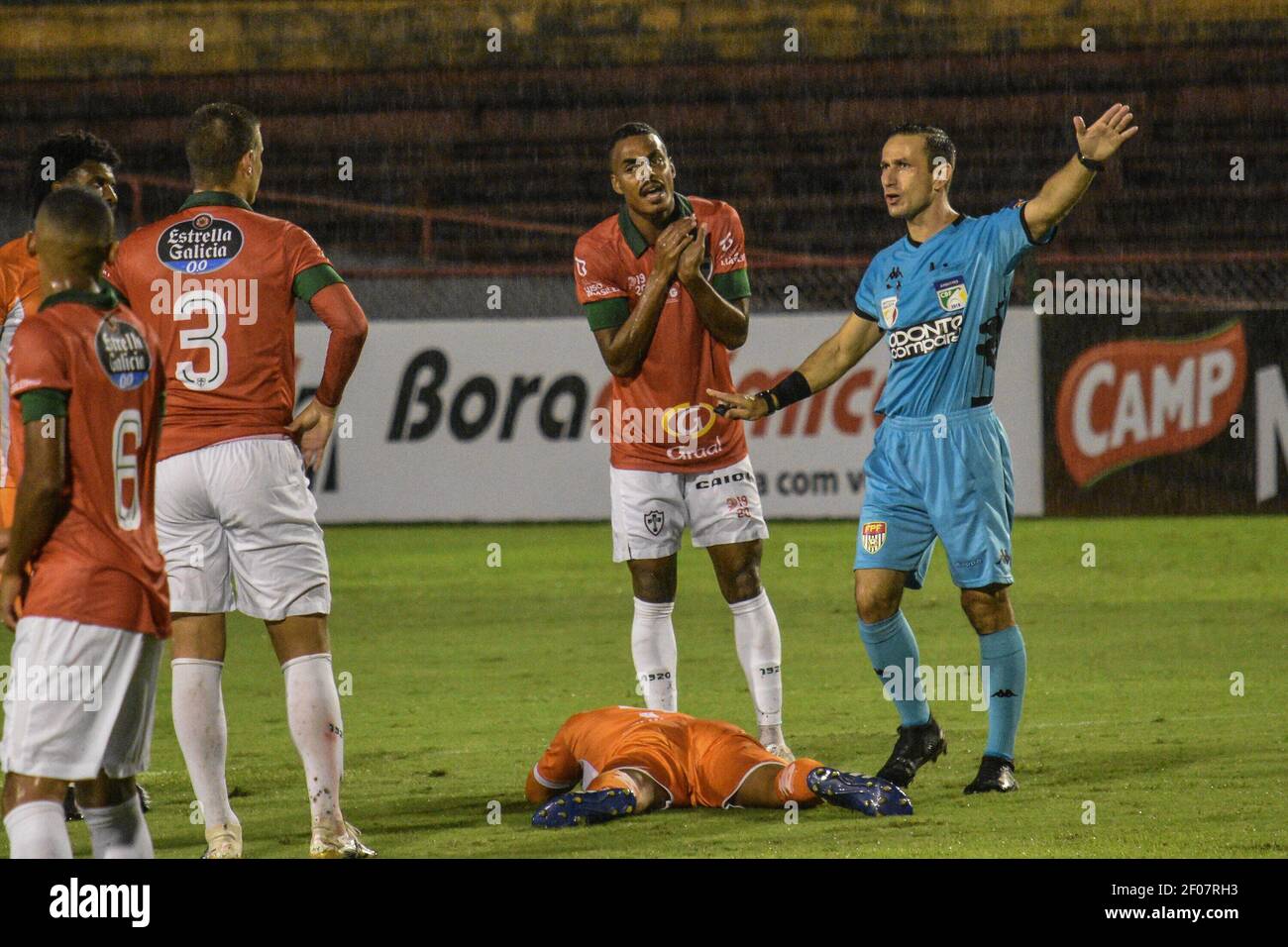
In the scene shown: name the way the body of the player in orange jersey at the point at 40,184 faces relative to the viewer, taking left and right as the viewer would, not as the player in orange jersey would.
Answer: facing the viewer and to the right of the viewer

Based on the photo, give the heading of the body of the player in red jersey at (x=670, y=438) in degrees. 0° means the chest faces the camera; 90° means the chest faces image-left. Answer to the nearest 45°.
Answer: approximately 0°

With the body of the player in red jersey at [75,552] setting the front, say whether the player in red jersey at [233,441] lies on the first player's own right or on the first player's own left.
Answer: on the first player's own right

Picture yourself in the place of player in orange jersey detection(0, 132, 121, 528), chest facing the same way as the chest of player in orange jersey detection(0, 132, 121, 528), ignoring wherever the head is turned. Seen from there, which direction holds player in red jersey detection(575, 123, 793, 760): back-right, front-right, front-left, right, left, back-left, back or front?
front-left

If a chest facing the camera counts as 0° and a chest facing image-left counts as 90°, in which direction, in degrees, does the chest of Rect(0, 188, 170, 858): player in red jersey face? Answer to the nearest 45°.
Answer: approximately 135°

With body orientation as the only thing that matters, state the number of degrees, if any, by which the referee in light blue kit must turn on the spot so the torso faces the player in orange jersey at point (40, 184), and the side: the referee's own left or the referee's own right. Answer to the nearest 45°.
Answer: approximately 45° to the referee's own right

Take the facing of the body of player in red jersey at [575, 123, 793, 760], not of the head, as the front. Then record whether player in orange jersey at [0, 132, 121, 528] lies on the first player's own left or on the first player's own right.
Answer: on the first player's own right

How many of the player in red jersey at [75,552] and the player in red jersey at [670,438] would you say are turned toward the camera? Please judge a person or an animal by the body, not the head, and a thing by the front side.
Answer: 1

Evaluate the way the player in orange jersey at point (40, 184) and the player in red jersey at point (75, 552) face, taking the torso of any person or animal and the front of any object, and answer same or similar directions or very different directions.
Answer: very different directions
